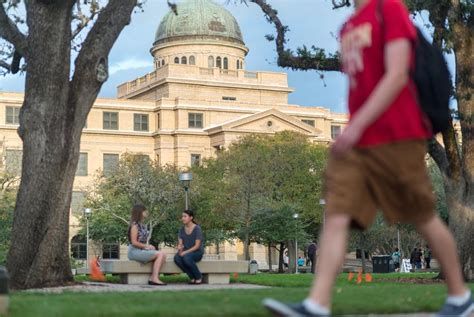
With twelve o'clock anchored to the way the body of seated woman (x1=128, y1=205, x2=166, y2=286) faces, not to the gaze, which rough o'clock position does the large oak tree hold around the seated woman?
The large oak tree is roughly at 4 o'clock from the seated woman.

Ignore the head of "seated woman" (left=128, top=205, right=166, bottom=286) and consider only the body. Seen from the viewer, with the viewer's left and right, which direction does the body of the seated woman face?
facing to the right of the viewer

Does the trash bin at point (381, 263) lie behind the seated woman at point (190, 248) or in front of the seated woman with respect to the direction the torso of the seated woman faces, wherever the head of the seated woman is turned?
behind

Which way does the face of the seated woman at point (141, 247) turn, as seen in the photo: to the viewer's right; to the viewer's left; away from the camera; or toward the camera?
to the viewer's right

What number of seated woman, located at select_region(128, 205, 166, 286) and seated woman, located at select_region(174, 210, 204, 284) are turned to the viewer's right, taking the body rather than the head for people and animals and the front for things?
1

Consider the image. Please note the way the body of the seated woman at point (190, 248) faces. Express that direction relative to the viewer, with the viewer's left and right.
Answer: facing the viewer and to the left of the viewer

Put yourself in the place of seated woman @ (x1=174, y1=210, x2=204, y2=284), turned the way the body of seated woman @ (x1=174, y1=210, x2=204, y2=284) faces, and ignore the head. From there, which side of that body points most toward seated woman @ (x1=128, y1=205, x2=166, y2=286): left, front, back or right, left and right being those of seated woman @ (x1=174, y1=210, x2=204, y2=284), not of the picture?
front

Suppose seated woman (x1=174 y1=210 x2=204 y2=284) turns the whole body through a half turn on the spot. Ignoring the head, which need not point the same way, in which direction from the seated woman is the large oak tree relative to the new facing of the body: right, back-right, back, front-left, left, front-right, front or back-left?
back
